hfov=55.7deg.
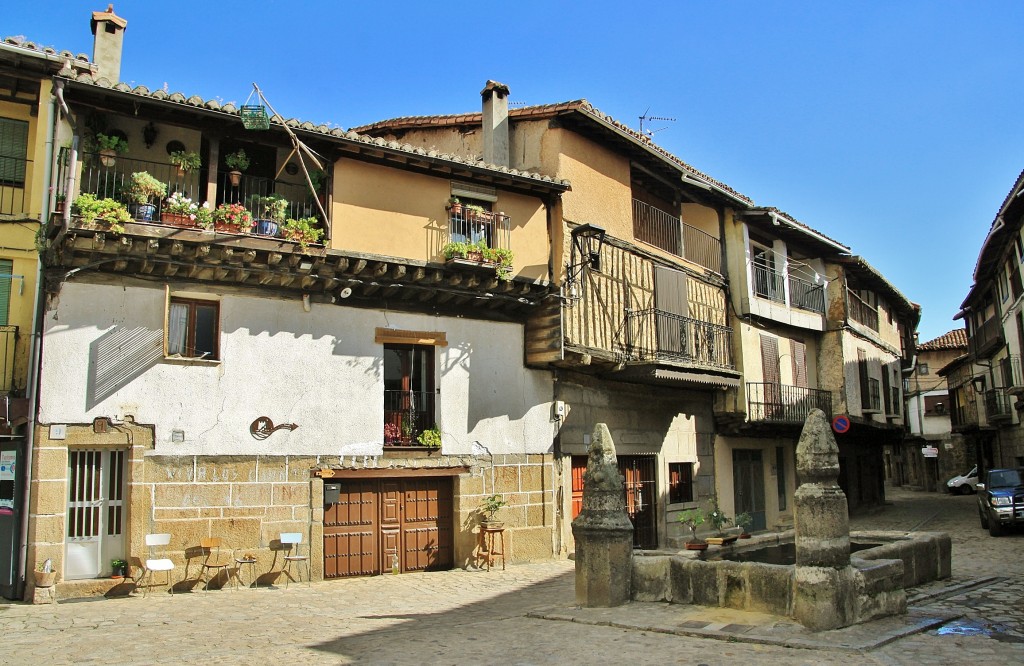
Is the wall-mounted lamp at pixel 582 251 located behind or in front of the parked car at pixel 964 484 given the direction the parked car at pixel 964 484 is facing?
in front

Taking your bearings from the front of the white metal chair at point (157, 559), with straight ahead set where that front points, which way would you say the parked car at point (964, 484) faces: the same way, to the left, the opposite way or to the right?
to the right

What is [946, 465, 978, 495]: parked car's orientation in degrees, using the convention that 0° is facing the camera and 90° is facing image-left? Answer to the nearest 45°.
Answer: approximately 45°

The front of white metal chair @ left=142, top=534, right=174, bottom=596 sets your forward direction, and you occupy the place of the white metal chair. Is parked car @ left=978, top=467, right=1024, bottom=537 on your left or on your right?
on your left
